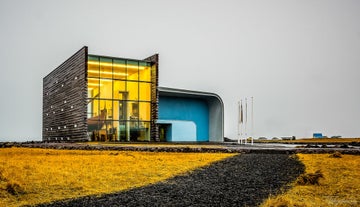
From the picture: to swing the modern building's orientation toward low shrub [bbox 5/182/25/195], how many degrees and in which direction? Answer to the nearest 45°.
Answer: approximately 45° to its right
